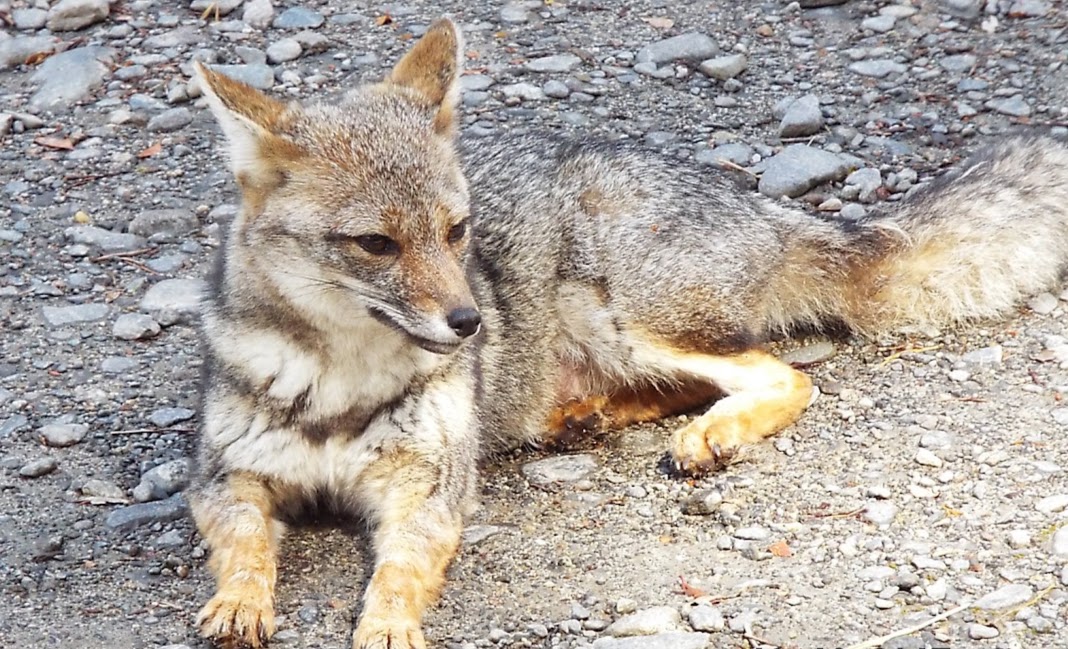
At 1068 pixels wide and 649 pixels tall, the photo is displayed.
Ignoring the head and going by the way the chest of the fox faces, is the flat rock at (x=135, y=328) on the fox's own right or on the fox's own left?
on the fox's own right

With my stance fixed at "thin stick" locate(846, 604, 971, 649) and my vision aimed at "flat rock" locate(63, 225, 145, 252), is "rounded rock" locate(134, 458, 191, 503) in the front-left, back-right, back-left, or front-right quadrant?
front-left

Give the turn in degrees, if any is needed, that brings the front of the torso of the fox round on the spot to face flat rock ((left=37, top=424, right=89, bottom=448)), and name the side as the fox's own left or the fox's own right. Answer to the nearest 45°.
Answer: approximately 45° to the fox's own right

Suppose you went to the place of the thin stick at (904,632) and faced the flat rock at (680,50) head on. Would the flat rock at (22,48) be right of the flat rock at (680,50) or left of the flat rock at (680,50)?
left

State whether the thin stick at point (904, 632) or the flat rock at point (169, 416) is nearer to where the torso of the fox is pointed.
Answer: the flat rock

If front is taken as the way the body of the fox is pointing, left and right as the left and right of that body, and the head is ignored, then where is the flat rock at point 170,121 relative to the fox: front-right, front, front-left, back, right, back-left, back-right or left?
right

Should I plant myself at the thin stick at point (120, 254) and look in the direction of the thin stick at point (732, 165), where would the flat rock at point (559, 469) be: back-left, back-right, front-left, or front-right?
front-right

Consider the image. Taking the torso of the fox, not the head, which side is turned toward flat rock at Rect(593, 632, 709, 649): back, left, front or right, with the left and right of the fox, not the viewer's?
left

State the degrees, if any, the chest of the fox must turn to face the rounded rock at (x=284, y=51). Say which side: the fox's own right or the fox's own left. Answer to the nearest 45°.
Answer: approximately 90° to the fox's own right

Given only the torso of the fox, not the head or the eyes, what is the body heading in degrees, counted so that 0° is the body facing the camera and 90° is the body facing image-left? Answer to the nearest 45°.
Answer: approximately 45°
